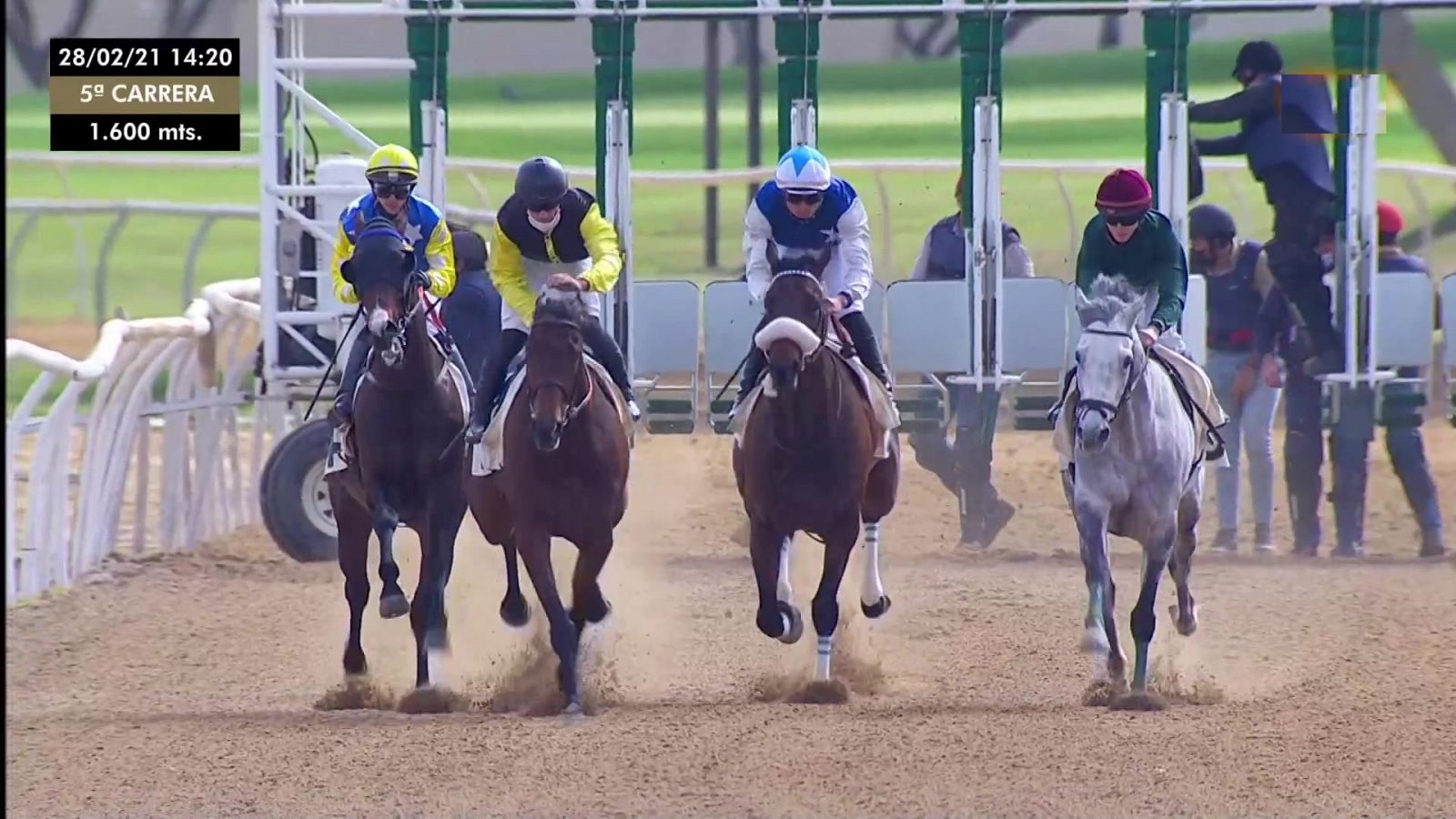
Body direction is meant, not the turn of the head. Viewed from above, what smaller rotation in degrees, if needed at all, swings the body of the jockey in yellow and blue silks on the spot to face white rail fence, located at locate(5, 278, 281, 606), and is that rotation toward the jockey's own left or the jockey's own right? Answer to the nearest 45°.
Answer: approximately 135° to the jockey's own right

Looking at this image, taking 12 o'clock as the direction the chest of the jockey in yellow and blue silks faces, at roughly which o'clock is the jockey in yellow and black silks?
The jockey in yellow and black silks is roughly at 10 o'clock from the jockey in yellow and blue silks.

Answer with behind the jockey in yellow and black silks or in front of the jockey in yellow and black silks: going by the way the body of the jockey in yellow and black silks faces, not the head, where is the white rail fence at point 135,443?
behind

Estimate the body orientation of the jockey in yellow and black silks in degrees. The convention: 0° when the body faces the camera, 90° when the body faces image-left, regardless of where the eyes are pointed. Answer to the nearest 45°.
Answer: approximately 0°

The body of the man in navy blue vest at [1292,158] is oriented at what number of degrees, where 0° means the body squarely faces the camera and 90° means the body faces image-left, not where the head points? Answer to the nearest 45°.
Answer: approximately 90°

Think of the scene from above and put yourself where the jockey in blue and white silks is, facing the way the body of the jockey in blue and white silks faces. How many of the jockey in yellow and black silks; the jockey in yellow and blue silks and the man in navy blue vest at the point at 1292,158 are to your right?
2

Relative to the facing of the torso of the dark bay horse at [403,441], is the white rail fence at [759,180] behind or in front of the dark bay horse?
behind

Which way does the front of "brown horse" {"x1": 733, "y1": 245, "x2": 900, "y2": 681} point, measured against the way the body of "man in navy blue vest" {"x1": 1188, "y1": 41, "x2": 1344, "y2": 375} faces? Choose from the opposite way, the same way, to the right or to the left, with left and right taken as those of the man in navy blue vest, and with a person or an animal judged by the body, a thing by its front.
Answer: to the left

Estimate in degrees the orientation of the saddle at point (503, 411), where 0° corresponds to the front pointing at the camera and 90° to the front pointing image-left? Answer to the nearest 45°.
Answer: approximately 0°

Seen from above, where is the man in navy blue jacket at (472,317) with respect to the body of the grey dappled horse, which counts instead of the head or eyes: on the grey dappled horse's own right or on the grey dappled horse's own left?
on the grey dappled horse's own right
